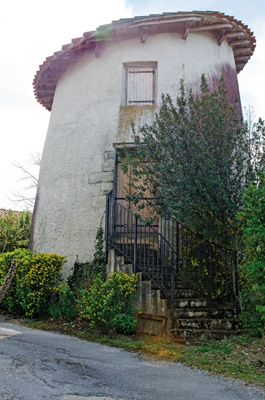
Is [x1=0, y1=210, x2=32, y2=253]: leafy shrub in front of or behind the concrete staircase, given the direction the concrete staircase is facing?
behind

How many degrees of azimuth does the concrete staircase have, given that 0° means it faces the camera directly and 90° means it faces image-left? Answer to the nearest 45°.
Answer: approximately 315°

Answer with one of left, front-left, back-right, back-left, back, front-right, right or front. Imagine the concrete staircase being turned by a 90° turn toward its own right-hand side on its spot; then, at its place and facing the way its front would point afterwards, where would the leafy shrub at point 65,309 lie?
front-right

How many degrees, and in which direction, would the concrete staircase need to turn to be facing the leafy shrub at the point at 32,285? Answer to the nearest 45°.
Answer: approximately 135° to its right

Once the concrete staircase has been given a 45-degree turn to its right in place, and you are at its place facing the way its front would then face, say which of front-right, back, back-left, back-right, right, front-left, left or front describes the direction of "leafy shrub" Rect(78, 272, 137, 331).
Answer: right

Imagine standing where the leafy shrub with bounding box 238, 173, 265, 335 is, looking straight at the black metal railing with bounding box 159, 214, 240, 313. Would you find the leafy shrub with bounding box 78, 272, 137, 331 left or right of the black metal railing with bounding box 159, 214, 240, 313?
left

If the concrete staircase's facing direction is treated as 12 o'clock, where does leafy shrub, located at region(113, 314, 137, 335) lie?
The leafy shrub is roughly at 4 o'clock from the concrete staircase.
